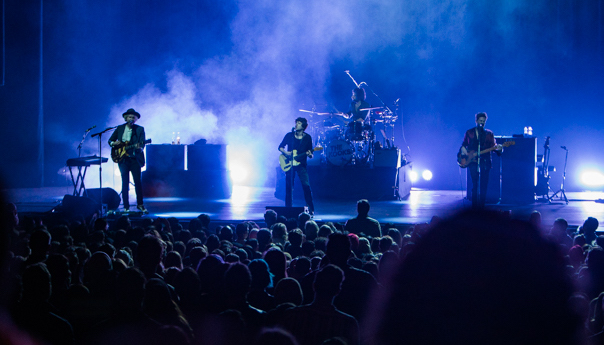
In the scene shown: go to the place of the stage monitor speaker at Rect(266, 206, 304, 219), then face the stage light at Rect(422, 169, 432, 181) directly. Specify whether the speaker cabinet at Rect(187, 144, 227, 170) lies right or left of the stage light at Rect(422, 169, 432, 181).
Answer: left

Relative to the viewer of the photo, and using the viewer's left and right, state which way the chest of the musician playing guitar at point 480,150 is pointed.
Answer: facing the viewer

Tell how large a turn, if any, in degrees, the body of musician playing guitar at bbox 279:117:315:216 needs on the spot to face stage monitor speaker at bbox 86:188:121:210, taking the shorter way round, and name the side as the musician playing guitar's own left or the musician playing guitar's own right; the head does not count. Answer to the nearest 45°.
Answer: approximately 90° to the musician playing guitar's own right

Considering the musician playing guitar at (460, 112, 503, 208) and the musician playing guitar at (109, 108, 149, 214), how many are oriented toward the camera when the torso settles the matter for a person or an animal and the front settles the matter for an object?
2

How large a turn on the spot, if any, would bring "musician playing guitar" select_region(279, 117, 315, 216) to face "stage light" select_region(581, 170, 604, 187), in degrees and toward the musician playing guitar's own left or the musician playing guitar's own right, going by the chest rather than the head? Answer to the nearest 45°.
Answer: approximately 135° to the musician playing guitar's own left

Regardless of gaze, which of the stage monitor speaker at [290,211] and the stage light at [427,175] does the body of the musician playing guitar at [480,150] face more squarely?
the stage monitor speaker

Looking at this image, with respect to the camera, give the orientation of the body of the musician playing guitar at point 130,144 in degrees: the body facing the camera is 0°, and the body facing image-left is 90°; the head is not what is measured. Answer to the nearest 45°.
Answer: approximately 0°

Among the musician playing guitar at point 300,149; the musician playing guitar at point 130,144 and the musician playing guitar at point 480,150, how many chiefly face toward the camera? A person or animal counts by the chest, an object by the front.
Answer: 3

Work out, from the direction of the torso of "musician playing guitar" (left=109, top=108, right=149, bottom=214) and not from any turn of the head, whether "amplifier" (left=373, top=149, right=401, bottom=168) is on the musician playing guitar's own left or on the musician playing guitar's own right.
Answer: on the musician playing guitar's own left
